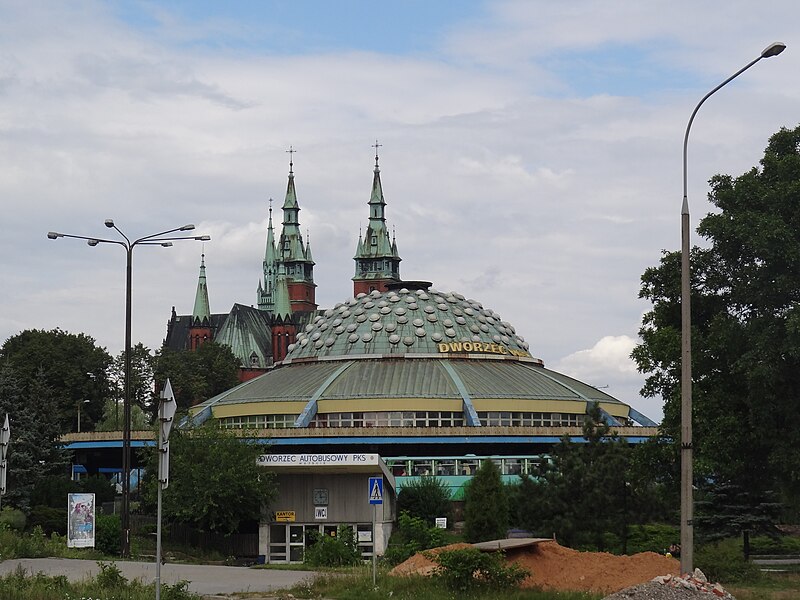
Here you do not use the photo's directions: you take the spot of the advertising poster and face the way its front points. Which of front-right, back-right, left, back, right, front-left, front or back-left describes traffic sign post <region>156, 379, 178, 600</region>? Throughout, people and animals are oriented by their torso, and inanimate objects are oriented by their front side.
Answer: front

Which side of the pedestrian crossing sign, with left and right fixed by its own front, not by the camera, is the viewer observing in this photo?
front

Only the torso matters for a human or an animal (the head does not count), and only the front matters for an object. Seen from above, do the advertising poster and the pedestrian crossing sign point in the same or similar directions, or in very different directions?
same or similar directions

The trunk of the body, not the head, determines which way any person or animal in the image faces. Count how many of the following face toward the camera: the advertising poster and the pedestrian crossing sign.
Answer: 2

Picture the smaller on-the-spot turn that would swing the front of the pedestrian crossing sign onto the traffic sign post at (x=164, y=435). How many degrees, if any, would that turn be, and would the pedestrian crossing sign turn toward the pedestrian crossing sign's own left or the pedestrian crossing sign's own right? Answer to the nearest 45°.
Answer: approximately 45° to the pedestrian crossing sign's own right

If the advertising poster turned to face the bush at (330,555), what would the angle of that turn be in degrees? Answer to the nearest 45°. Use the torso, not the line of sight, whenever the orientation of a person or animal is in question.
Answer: approximately 45° to its left

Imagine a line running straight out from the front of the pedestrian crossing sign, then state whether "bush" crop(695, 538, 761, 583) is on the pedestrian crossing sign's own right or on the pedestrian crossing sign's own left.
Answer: on the pedestrian crossing sign's own left

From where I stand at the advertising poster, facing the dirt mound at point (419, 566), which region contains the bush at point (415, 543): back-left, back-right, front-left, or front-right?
front-left

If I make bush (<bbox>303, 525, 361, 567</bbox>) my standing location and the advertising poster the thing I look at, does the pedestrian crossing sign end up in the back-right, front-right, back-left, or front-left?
back-left

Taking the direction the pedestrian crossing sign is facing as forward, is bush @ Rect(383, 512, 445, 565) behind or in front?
behind
